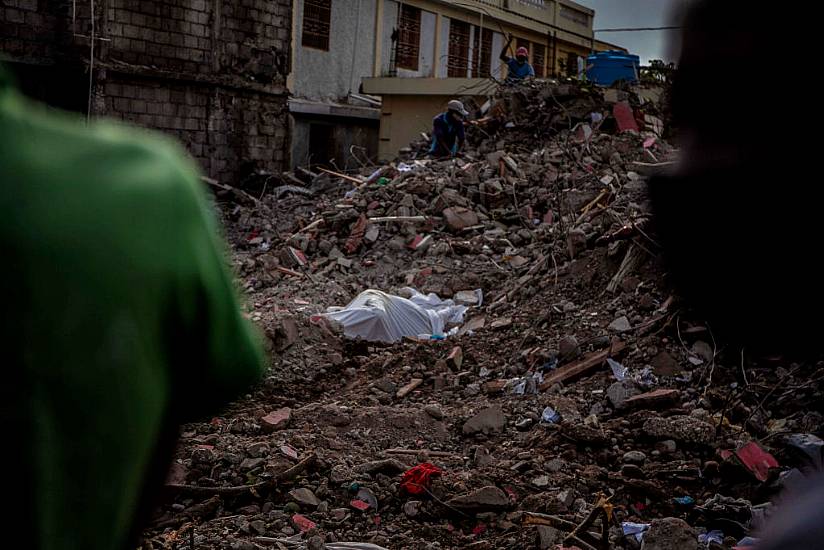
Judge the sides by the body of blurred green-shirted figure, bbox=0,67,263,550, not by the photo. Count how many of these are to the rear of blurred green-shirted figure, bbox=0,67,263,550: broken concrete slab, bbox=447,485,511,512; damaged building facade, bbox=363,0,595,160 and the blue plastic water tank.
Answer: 0

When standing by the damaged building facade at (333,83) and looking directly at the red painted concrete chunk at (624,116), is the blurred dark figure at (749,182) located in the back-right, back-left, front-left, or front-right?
front-right

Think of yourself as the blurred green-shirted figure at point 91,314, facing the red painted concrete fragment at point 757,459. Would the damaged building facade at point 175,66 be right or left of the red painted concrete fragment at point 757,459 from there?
left

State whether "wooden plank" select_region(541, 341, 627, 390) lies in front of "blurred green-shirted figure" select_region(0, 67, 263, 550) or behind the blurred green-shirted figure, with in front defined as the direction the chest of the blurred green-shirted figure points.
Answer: in front

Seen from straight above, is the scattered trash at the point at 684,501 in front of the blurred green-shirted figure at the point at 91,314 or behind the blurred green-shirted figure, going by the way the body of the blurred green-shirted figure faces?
in front

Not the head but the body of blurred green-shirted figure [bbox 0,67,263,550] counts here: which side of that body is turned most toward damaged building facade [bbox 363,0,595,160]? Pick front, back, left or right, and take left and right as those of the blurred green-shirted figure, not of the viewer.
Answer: front

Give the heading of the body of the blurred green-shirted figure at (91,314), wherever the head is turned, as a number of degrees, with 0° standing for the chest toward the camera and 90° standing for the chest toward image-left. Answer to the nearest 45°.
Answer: approximately 180°

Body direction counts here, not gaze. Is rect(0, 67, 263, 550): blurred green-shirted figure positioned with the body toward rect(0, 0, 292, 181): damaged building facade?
yes

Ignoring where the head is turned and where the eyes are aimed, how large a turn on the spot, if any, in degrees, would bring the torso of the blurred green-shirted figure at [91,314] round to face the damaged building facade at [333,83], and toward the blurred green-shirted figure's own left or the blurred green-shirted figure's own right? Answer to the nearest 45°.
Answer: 0° — they already face it

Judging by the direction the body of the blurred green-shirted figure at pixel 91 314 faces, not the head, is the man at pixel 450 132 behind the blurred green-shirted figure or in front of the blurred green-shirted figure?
in front
